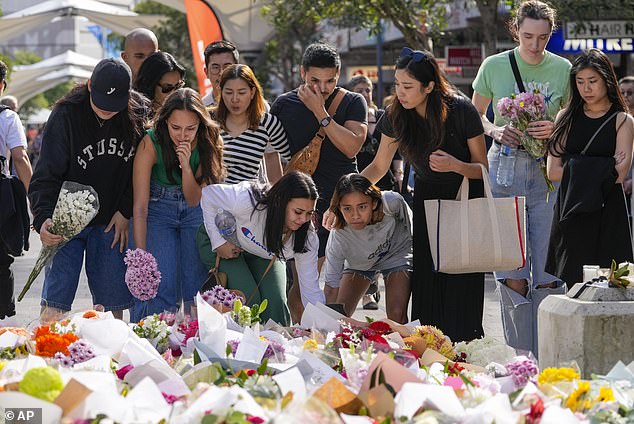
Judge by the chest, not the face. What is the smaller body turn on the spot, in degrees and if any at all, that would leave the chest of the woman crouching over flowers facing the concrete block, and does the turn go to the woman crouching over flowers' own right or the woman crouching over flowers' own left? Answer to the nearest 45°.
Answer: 0° — they already face it

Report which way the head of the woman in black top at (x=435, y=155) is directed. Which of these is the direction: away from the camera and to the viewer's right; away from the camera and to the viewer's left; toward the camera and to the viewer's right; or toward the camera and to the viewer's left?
toward the camera and to the viewer's left

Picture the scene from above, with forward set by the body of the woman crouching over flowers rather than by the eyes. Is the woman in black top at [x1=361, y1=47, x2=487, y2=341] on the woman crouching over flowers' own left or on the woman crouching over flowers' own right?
on the woman crouching over flowers' own left

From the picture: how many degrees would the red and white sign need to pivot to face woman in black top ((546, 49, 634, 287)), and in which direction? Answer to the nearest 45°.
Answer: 0° — it already faces them

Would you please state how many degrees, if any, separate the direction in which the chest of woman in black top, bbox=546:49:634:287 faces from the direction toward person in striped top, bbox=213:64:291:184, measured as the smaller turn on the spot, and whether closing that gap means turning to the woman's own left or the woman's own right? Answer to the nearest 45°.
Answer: approximately 90° to the woman's own right

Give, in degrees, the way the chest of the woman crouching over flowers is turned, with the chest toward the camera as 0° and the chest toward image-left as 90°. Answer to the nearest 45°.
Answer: approximately 315°

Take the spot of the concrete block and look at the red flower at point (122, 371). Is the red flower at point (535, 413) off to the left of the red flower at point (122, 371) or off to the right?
left

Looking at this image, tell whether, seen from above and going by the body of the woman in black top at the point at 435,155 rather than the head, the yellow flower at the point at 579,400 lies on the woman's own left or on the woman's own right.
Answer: on the woman's own left
